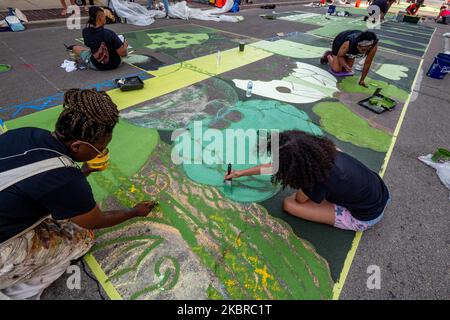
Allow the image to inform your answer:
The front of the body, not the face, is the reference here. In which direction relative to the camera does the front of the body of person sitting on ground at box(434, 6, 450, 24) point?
to the viewer's left

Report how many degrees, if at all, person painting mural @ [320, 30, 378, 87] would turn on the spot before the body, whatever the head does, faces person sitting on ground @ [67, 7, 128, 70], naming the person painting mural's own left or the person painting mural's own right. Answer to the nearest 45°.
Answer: approximately 90° to the person painting mural's own right

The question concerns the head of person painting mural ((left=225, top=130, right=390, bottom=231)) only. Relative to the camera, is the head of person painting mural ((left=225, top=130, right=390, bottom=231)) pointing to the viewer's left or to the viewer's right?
to the viewer's left

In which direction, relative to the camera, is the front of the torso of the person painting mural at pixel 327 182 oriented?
to the viewer's left

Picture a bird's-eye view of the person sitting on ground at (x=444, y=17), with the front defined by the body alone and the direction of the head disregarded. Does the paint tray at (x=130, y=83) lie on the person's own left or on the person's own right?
on the person's own left

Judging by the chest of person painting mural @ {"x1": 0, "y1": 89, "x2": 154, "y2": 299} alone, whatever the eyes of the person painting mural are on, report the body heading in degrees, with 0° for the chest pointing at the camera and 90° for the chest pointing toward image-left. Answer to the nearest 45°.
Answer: approximately 270°

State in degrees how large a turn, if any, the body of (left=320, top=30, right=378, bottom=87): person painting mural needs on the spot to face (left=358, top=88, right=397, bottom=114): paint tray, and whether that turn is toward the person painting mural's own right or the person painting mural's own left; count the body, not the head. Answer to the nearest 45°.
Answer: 0° — they already face it

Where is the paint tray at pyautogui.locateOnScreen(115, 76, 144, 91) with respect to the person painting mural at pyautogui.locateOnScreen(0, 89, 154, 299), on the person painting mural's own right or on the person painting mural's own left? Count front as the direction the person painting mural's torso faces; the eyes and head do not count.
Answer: on the person painting mural's own left
